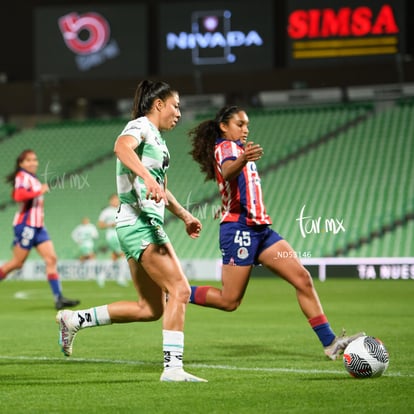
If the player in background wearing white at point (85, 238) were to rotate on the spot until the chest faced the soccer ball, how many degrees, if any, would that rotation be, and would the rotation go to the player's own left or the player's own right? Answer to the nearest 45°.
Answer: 0° — they already face it

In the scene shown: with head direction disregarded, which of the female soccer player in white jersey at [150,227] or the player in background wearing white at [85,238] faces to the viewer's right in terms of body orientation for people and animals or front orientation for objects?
the female soccer player in white jersey

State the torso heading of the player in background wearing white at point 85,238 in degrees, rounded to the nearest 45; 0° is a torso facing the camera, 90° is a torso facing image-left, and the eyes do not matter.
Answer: approximately 0°

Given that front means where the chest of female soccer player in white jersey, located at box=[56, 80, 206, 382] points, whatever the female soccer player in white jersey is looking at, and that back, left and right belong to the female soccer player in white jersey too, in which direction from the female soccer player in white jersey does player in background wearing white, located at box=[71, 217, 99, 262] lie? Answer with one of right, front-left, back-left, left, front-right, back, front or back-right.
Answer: left

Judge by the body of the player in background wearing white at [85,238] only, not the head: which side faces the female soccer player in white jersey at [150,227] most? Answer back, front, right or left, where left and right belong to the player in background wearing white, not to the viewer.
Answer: front

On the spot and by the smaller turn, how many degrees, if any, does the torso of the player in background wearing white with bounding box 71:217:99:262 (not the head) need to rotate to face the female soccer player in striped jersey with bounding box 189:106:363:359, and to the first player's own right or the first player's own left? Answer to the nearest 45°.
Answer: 0° — they already face them

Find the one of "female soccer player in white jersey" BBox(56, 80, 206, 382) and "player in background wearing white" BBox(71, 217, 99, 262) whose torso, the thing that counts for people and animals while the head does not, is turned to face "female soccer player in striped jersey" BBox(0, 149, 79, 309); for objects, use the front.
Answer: the player in background wearing white

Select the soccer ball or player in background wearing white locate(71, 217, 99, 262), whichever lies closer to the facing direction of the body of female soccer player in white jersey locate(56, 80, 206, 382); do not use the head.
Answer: the soccer ball

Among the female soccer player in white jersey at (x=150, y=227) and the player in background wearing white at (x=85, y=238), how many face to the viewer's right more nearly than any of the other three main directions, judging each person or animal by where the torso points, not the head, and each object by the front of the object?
1

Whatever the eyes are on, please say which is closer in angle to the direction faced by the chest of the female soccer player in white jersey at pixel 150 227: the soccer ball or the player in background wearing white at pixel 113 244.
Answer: the soccer ball

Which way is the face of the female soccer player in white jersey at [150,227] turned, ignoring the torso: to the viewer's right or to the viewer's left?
to the viewer's right

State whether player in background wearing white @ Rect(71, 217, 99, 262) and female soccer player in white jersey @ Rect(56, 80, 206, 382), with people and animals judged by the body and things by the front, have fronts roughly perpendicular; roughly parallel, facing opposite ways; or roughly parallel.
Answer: roughly perpendicular

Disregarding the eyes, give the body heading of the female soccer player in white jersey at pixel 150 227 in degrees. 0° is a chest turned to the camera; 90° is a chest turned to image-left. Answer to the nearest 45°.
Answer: approximately 270°
